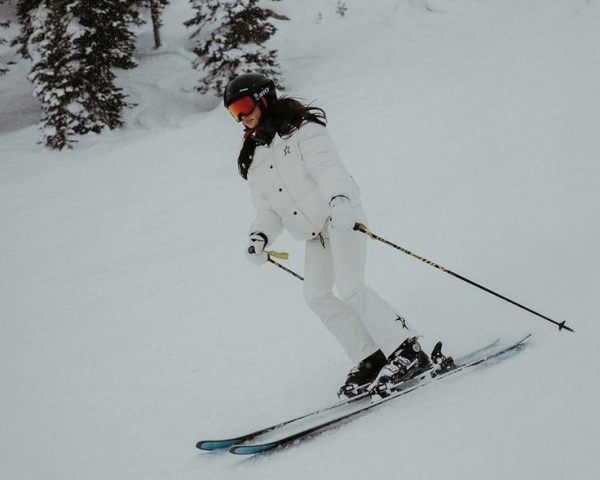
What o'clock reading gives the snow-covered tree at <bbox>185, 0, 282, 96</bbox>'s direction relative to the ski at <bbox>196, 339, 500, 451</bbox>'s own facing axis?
The snow-covered tree is roughly at 4 o'clock from the ski.

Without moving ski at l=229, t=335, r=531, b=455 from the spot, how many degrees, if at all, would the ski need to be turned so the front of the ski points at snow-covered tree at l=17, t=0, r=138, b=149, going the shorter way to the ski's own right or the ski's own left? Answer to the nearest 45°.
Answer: approximately 90° to the ski's own right

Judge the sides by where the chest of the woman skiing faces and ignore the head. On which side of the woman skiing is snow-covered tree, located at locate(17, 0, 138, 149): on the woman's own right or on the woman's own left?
on the woman's own right

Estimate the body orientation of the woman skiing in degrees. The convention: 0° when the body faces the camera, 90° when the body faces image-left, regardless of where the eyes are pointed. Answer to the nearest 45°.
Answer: approximately 45°

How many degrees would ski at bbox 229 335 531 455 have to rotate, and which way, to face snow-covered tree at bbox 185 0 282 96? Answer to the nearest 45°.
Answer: approximately 135° to its right

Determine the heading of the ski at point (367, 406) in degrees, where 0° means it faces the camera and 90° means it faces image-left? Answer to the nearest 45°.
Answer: approximately 45°

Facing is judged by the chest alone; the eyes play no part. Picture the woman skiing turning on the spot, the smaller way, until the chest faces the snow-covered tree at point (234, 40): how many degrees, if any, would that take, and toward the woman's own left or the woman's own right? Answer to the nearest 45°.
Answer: approximately 135° to the woman's own right
